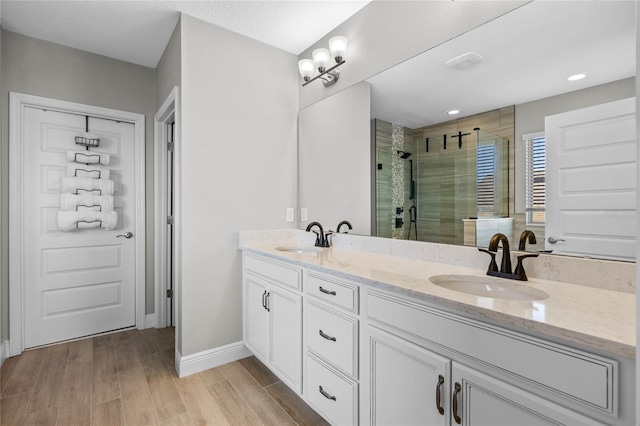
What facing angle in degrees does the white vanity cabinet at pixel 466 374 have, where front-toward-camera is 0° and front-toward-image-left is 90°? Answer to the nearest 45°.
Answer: approximately 45°

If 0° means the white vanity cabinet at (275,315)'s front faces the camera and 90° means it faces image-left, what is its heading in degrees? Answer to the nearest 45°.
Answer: approximately 45°

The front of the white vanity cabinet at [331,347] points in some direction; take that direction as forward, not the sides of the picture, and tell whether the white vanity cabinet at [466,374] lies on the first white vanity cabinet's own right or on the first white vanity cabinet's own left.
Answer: on the first white vanity cabinet's own left

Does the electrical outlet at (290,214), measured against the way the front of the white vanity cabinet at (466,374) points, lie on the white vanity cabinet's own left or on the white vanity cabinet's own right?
on the white vanity cabinet's own right

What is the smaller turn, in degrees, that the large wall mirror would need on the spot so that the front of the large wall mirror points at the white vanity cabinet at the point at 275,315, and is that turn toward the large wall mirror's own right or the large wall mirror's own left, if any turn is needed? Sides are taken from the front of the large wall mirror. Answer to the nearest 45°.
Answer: approximately 45° to the large wall mirror's own right

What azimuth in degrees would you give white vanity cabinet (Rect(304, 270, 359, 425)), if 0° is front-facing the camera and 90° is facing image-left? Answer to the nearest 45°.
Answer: approximately 45°

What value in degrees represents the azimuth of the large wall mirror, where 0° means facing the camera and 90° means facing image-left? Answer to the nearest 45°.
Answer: approximately 45°

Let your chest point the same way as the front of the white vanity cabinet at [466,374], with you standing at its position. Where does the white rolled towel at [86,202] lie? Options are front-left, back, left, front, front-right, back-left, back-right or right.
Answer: front-right
